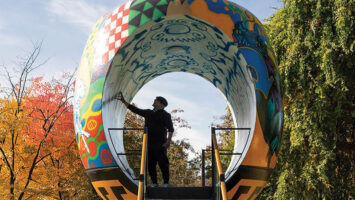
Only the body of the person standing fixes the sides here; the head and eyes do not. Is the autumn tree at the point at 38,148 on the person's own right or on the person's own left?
on the person's own right

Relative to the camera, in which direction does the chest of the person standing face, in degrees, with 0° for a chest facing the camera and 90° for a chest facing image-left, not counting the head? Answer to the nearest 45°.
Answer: approximately 45°

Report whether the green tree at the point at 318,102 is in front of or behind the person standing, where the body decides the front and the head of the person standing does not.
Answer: behind
